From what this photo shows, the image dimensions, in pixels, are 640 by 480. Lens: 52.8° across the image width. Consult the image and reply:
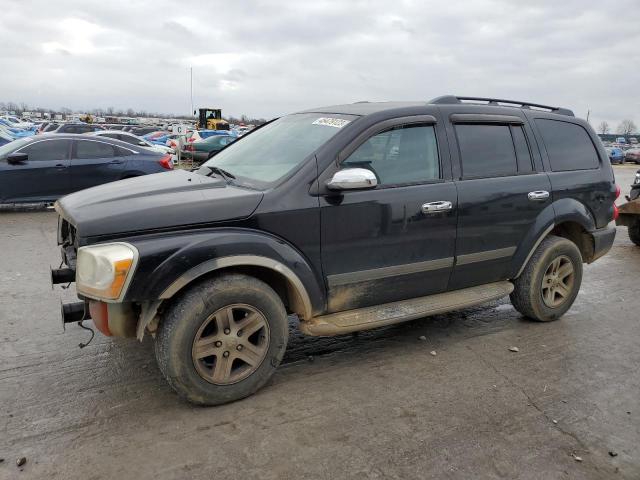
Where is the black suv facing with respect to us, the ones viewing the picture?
facing the viewer and to the left of the viewer

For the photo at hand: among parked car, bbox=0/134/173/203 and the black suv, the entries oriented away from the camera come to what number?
0

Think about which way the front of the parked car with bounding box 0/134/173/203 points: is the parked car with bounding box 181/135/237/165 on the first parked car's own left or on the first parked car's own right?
on the first parked car's own right

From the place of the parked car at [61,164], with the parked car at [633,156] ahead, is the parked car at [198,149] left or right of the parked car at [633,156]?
left

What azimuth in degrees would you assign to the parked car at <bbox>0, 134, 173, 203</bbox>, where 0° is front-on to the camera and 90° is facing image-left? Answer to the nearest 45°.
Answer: approximately 90°

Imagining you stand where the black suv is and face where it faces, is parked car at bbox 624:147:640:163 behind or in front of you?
behind

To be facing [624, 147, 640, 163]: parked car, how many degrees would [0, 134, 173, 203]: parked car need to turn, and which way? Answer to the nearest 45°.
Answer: approximately 135° to its right

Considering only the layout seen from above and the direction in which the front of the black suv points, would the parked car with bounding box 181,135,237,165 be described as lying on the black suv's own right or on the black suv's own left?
on the black suv's own right
